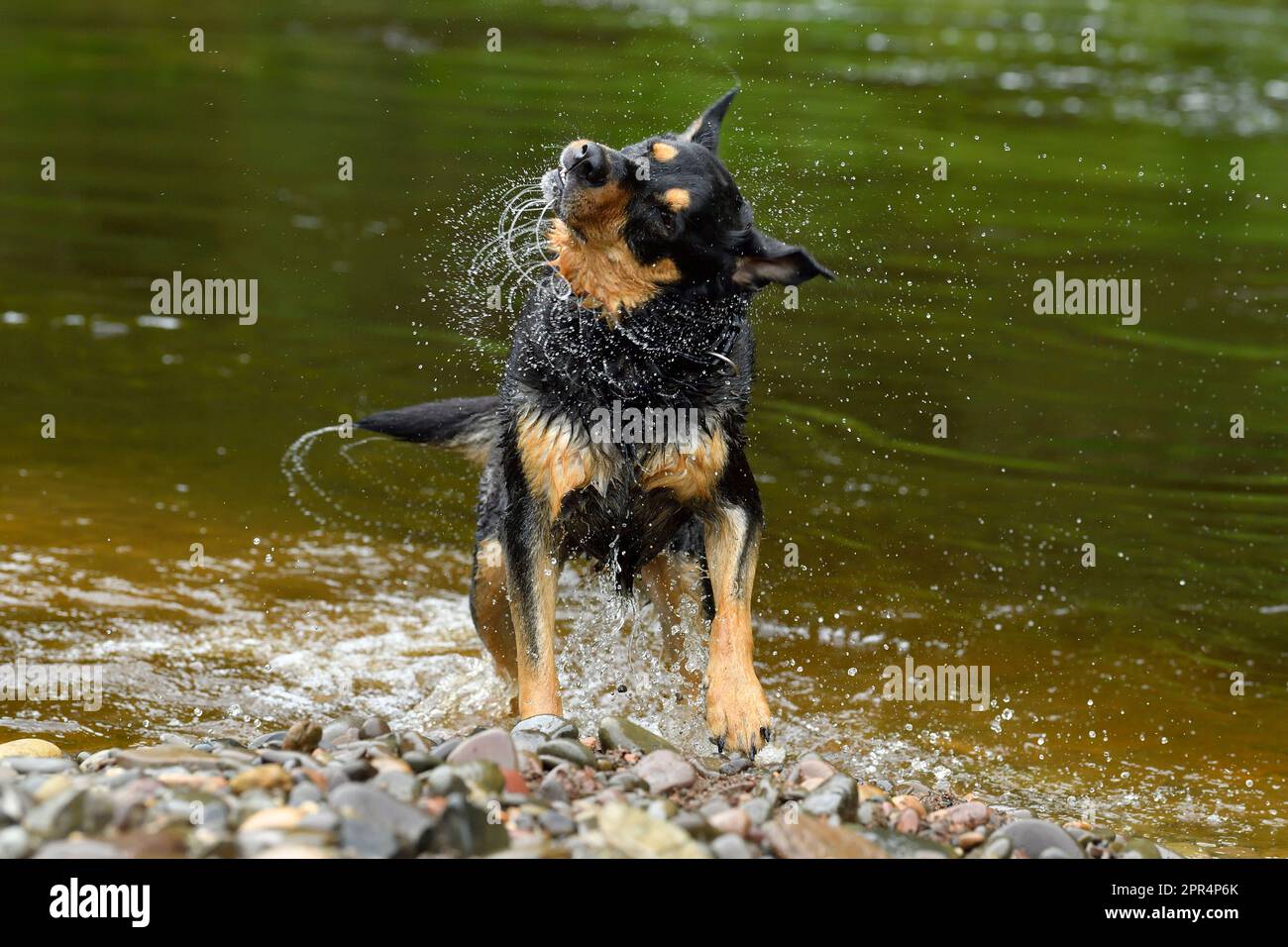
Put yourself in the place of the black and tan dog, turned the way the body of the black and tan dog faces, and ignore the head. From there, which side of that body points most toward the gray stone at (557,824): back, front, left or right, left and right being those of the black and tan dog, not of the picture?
front

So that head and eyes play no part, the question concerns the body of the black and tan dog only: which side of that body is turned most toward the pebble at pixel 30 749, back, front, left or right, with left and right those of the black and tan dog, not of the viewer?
right

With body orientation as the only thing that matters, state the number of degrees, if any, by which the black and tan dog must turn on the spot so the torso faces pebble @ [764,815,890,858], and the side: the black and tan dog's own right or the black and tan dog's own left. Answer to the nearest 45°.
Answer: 0° — it already faces it

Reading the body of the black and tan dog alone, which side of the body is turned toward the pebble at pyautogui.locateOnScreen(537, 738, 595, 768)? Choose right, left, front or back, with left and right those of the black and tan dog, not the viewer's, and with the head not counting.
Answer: front

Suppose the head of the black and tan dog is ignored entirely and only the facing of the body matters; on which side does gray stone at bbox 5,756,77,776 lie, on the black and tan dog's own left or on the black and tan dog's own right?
on the black and tan dog's own right

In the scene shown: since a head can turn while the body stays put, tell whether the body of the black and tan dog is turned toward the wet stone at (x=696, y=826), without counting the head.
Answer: yes

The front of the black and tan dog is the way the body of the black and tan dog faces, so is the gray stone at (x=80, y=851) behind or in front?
in front

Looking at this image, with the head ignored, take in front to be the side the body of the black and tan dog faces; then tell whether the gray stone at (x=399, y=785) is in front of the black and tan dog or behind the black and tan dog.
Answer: in front

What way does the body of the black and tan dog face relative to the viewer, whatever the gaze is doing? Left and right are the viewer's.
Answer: facing the viewer

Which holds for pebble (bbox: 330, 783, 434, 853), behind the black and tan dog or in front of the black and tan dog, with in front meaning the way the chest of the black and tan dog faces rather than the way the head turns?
in front

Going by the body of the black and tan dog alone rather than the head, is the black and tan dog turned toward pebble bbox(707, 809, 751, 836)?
yes

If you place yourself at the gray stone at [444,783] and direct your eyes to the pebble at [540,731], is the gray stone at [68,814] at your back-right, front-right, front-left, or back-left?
back-left

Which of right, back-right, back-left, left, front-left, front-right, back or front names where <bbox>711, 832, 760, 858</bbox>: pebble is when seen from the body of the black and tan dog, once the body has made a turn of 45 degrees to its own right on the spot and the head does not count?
front-left

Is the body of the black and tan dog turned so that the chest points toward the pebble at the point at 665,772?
yes

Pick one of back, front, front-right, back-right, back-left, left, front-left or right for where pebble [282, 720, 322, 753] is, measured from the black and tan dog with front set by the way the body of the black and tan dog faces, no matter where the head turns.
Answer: front-right
